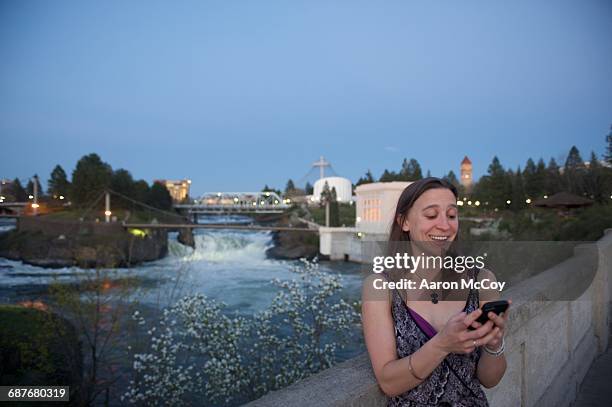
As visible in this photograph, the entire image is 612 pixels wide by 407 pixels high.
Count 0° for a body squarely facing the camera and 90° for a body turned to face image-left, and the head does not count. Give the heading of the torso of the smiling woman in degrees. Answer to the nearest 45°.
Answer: approximately 315°

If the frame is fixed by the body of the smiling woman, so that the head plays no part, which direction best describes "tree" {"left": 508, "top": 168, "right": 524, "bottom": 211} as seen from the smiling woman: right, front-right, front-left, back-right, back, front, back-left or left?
back-left

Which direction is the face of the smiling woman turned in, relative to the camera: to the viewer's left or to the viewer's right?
to the viewer's right

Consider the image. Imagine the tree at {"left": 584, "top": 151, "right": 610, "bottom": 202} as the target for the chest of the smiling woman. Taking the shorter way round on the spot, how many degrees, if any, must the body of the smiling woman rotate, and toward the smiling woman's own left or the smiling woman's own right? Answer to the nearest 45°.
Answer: approximately 135° to the smiling woman's own left

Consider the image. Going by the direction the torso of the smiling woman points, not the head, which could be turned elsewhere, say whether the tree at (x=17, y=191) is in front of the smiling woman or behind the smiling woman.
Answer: behind
